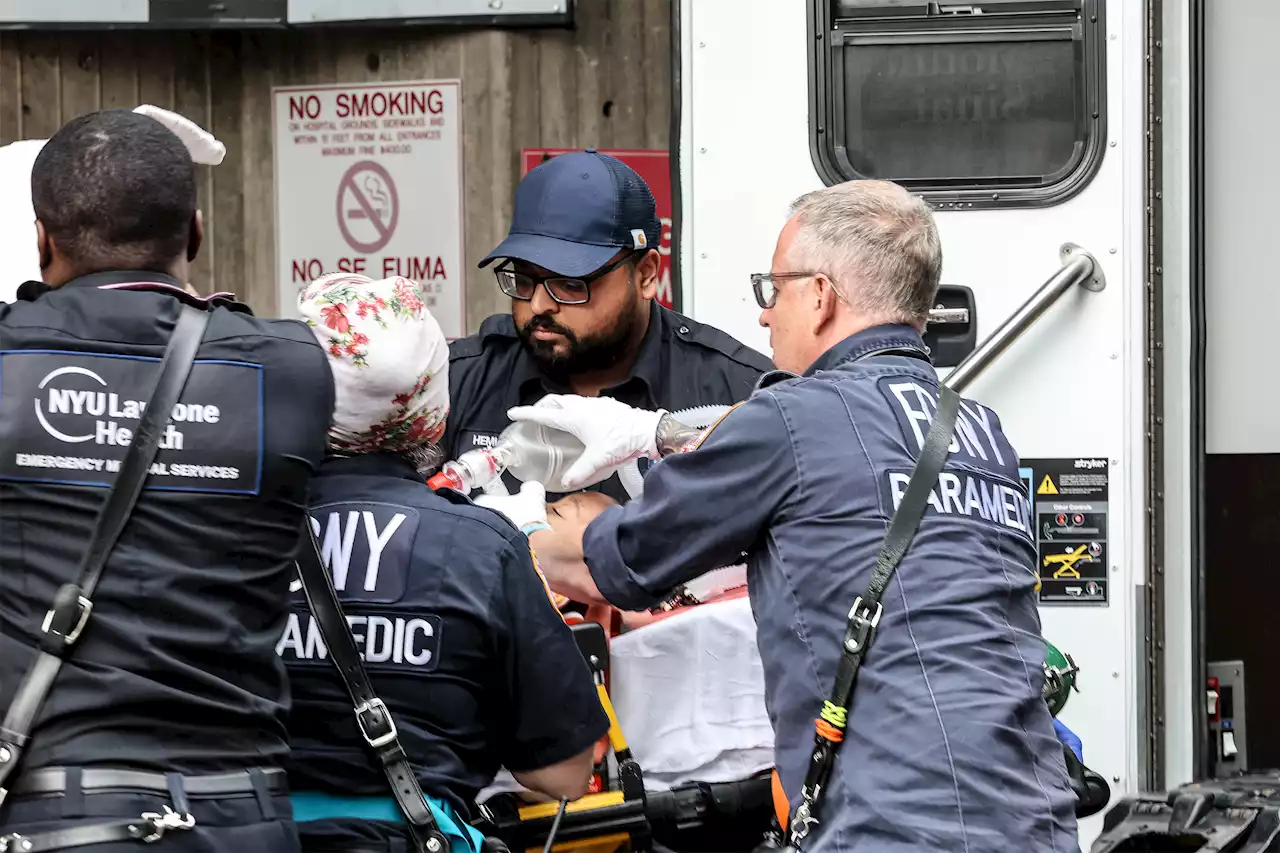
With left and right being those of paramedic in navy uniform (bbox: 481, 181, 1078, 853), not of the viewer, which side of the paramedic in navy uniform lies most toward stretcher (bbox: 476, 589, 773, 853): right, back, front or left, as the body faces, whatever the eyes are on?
front

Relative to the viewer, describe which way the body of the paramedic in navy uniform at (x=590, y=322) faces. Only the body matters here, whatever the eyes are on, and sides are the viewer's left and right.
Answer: facing the viewer and to the left of the viewer

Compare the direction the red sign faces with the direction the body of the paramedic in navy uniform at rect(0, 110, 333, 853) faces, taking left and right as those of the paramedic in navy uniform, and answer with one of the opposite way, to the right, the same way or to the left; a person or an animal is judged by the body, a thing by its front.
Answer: the opposite way

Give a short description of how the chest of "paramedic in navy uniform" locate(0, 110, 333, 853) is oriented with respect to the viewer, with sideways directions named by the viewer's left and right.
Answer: facing away from the viewer

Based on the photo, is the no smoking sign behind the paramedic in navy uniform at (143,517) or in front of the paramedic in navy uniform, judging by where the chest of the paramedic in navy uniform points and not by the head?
in front

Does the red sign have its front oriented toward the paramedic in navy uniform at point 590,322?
yes

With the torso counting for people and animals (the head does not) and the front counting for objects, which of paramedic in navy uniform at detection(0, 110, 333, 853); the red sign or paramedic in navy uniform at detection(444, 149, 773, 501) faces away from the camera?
paramedic in navy uniform at detection(0, 110, 333, 853)

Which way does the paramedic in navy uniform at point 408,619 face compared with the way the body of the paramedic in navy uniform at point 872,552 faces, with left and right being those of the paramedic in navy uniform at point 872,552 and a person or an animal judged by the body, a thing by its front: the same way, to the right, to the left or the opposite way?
to the right

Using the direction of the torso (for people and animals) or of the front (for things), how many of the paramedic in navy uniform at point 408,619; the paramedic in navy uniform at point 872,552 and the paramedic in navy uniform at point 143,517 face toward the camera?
0

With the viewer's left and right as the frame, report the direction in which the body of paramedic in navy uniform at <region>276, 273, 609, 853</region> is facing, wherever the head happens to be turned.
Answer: facing away from the viewer and to the right of the viewer

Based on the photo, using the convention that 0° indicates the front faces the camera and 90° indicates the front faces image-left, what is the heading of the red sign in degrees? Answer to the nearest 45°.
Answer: approximately 0°

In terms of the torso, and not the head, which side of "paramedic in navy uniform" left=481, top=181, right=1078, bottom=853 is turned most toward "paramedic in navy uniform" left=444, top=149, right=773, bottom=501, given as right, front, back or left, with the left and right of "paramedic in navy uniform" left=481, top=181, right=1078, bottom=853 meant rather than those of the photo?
front

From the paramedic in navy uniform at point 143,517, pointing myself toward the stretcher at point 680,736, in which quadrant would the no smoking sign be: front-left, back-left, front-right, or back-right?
front-left

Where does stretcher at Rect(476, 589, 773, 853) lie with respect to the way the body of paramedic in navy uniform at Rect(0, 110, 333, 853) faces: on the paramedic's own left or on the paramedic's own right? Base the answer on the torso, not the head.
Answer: on the paramedic's own right

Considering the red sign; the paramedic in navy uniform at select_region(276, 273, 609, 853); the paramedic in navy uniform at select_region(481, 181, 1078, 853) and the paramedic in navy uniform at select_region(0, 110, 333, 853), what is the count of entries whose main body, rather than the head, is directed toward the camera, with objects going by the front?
1

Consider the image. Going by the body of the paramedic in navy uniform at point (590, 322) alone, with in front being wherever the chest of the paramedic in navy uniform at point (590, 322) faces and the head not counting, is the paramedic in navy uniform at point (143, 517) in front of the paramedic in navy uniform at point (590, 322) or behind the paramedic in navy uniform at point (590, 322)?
in front

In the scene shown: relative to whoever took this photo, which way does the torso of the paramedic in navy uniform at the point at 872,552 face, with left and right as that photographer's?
facing away from the viewer and to the left of the viewer

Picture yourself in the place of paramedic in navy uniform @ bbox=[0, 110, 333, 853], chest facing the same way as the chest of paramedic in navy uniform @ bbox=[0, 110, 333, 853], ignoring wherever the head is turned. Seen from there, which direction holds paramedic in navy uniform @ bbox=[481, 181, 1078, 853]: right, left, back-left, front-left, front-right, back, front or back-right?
right

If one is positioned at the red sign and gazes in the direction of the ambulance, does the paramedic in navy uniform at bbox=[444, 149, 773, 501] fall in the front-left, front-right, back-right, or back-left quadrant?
front-right

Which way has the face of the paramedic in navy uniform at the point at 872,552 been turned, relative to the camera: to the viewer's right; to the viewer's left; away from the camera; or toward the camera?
to the viewer's left
